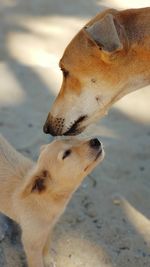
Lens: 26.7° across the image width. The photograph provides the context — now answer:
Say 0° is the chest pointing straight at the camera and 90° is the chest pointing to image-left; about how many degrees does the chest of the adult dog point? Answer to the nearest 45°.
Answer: approximately 90°

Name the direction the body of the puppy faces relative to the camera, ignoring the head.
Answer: to the viewer's right

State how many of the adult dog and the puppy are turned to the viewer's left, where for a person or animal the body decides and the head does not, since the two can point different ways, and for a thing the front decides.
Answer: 1

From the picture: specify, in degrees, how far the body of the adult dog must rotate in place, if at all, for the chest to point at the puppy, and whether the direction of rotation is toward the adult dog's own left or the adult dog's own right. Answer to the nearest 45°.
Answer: approximately 45° to the adult dog's own left

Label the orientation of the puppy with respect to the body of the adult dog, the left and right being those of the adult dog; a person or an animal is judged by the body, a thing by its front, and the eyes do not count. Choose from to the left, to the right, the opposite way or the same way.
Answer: the opposite way
